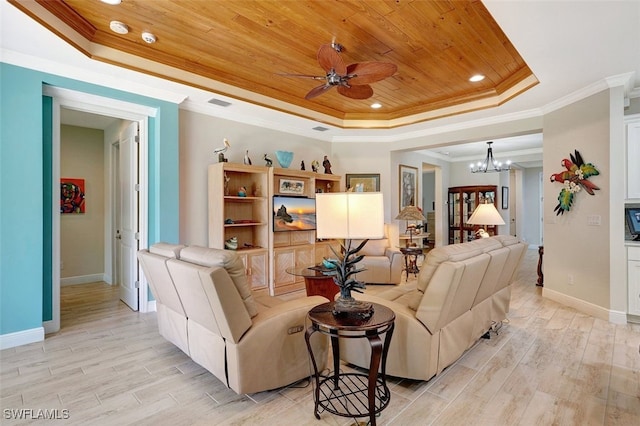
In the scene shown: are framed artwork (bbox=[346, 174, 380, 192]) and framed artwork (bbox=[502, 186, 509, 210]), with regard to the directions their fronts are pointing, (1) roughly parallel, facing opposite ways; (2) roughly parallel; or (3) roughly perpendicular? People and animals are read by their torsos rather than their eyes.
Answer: roughly perpendicular

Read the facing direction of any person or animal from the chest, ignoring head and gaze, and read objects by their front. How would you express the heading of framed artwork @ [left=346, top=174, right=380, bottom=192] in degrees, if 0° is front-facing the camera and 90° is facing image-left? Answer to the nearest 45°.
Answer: approximately 0°

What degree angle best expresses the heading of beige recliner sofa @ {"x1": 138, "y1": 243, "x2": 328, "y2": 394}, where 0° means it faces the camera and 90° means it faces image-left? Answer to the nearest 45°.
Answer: approximately 225°

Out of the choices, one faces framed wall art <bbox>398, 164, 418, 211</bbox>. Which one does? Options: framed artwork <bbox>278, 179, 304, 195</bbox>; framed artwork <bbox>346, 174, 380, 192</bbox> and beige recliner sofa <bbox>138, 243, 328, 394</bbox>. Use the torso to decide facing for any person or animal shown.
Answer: the beige recliner sofa

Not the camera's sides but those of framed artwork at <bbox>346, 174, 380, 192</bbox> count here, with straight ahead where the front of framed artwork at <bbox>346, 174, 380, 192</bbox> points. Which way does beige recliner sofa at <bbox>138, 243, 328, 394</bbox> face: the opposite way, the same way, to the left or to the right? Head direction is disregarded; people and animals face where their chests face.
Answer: the opposite way

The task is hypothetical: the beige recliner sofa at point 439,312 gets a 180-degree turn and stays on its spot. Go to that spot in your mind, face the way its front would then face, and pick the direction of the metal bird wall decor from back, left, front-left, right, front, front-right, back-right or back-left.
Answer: left

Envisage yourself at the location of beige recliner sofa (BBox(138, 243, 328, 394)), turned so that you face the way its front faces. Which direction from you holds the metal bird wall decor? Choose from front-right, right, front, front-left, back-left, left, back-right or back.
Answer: front-right

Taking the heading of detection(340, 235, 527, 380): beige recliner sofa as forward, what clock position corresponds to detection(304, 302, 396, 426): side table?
The side table is roughly at 9 o'clock from the beige recliner sofa.

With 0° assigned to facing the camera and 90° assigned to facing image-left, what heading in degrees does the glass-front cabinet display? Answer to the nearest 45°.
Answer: approximately 0°

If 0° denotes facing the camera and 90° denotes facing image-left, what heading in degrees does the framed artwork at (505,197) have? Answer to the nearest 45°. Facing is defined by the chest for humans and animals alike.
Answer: approximately 45°

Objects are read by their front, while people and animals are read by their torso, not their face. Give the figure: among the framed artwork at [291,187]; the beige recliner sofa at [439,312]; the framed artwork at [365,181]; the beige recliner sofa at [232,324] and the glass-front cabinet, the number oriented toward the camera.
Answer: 3
